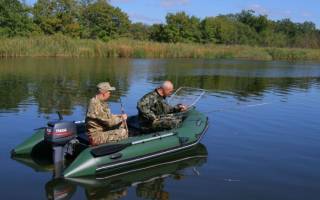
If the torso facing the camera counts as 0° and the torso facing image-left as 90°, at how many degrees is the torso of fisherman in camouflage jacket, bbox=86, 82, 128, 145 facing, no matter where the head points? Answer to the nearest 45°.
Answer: approximately 270°

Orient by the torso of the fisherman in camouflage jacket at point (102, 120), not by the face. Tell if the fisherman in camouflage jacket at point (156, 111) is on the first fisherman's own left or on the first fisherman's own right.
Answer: on the first fisherman's own left

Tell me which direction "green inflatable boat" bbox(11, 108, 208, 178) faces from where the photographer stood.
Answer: facing away from the viewer and to the right of the viewer

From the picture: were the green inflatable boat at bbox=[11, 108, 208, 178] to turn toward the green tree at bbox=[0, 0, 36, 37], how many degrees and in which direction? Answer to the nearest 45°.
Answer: approximately 45° to its left

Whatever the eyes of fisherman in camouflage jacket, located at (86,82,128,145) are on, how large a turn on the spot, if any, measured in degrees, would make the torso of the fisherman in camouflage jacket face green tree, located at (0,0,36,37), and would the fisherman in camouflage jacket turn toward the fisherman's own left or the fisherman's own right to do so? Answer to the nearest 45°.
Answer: approximately 90° to the fisherman's own left

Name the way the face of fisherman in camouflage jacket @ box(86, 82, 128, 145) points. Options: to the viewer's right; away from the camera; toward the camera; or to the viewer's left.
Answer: to the viewer's right

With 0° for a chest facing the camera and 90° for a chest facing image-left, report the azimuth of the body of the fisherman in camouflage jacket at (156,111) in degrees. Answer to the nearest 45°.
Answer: approximately 270°

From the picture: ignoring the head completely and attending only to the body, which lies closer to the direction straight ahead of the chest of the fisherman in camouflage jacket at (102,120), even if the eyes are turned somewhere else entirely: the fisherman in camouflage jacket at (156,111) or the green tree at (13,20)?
the fisherman in camouflage jacket

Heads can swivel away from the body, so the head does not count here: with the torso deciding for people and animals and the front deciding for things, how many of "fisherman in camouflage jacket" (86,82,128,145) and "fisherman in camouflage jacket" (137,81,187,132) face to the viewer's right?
2
